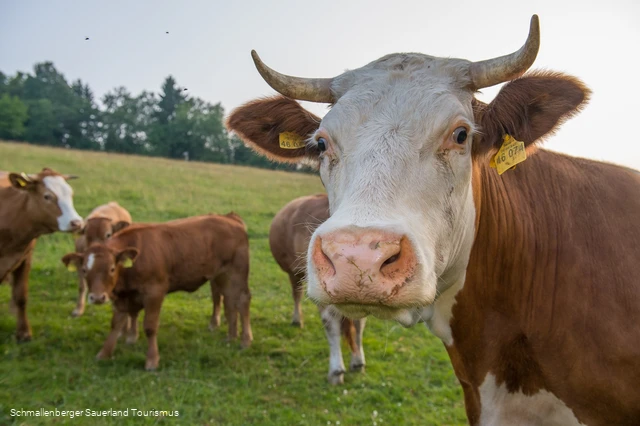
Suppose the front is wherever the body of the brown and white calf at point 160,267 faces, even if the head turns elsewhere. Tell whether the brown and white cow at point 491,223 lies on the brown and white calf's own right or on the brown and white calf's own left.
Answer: on the brown and white calf's own left

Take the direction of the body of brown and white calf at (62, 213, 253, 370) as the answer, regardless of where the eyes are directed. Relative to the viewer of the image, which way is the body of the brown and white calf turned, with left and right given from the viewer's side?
facing the viewer and to the left of the viewer

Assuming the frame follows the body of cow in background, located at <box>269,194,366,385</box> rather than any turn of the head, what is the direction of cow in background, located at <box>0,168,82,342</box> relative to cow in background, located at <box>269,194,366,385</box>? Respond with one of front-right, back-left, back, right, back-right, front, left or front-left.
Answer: back-right

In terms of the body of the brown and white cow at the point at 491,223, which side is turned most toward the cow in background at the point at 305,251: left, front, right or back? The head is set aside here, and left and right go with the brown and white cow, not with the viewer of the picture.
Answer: right

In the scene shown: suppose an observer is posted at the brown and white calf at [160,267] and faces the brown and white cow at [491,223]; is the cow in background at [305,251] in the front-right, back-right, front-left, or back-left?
front-left

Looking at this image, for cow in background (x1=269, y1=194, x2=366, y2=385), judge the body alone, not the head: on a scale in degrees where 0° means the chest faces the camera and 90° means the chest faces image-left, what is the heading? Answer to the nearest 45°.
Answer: approximately 315°

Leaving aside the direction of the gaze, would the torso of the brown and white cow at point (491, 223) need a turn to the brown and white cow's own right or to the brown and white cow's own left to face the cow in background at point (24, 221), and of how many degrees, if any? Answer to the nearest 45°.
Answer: approximately 90° to the brown and white cow's own right

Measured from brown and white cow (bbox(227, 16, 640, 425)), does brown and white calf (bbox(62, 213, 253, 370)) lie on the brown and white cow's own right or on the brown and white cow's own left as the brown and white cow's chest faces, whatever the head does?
on the brown and white cow's own right

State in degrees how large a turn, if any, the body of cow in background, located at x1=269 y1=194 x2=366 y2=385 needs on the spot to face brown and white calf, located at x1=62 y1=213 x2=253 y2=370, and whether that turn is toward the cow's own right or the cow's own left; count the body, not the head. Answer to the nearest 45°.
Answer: approximately 135° to the cow's own right

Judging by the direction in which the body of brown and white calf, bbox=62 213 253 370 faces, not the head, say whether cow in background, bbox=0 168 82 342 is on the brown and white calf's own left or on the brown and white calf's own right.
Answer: on the brown and white calf's own right

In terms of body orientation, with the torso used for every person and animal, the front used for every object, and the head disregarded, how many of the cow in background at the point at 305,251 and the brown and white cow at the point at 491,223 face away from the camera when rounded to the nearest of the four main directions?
0

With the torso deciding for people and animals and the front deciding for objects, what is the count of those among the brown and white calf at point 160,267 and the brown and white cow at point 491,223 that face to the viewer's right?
0

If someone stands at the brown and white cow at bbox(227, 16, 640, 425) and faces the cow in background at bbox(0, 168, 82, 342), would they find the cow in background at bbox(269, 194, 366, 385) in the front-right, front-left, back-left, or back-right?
front-right

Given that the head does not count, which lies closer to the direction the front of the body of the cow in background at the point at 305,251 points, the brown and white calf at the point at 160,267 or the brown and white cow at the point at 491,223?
the brown and white cow
